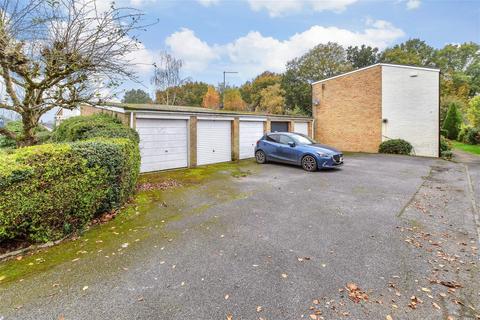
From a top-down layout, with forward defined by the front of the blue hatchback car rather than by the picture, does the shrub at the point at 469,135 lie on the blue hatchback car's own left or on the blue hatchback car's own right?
on the blue hatchback car's own left

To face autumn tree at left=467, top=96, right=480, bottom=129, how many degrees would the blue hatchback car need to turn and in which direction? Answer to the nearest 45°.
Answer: approximately 90° to its left

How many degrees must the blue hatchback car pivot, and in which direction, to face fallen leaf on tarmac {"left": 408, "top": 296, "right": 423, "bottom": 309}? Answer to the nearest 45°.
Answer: approximately 45° to its right

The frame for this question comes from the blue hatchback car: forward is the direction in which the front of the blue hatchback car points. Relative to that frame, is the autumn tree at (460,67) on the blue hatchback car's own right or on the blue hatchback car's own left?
on the blue hatchback car's own left

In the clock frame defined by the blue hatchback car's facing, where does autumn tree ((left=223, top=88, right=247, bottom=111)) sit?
The autumn tree is roughly at 7 o'clock from the blue hatchback car.

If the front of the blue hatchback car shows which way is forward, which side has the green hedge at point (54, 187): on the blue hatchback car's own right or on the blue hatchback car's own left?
on the blue hatchback car's own right

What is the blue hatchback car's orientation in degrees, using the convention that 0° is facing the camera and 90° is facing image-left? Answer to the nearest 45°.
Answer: approximately 315°
